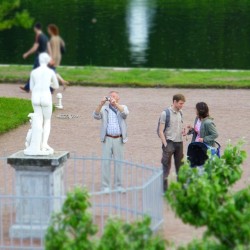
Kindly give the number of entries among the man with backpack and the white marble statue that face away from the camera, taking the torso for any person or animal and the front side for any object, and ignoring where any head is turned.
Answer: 1

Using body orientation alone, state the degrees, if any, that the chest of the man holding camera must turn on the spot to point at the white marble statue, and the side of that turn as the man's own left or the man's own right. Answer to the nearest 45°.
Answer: approximately 45° to the man's own right

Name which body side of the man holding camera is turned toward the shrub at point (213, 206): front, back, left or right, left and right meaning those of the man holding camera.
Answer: front

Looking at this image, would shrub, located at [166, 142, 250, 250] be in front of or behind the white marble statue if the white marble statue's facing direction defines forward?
behind

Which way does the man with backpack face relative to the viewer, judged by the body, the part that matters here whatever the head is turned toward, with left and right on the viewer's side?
facing the viewer and to the right of the viewer

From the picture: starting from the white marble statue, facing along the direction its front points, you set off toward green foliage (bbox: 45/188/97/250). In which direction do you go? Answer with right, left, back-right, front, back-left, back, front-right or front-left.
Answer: back

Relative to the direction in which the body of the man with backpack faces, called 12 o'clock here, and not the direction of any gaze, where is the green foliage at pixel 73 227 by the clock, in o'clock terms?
The green foliage is roughly at 2 o'clock from the man with backpack.

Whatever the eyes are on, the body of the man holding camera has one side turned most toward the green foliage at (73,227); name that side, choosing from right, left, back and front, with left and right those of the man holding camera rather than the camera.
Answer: front

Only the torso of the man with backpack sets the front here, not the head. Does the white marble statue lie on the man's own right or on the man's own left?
on the man's own right

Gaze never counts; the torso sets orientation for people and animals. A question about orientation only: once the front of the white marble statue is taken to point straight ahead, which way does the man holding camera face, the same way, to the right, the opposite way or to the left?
the opposite way

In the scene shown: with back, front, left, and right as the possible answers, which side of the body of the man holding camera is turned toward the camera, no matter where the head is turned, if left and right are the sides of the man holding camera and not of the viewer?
front

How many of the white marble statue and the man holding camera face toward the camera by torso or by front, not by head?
1

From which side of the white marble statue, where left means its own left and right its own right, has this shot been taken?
back

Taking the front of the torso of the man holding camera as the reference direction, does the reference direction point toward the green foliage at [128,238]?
yes

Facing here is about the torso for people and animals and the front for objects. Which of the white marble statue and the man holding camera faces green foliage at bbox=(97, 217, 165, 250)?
the man holding camera
